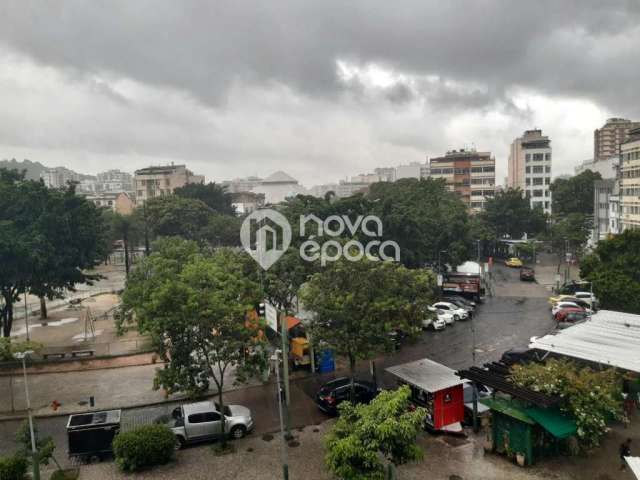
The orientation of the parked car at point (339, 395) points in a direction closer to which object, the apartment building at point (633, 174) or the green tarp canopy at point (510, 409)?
the apartment building

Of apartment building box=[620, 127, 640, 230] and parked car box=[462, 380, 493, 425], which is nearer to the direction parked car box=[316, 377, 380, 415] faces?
the apartment building

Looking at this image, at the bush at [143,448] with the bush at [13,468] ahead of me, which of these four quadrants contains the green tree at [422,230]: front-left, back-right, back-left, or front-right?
back-right

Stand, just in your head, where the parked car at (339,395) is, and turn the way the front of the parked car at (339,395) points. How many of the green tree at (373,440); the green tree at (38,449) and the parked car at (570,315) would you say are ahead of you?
1
